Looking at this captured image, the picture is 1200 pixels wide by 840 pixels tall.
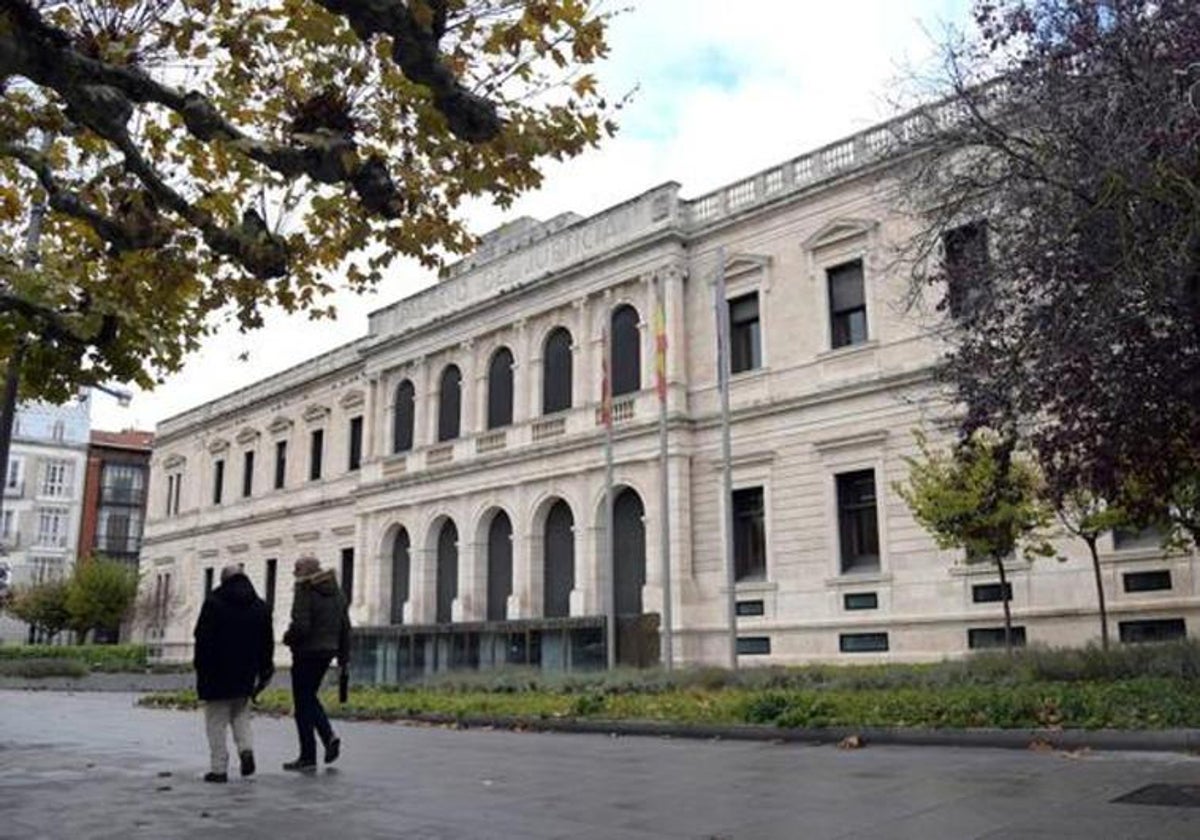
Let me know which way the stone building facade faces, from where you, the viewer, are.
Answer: facing the viewer and to the left of the viewer

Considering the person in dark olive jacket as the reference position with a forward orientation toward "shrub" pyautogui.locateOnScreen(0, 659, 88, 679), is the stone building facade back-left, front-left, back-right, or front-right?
front-right

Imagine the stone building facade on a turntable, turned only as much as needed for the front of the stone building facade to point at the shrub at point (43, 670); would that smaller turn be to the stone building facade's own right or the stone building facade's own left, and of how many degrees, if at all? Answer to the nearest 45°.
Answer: approximately 45° to the stone building facade's own right

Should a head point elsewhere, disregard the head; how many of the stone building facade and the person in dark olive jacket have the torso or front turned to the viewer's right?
0

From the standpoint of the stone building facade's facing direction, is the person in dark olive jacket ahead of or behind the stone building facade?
ahead

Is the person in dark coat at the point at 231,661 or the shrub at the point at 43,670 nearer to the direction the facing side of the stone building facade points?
the person in dark coat

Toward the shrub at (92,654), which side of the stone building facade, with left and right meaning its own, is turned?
right

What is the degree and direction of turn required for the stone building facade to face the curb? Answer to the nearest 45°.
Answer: approximately 45° to its left

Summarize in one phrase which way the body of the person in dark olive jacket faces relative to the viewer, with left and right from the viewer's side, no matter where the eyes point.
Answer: facing away from the viewer and to the left of the viewer

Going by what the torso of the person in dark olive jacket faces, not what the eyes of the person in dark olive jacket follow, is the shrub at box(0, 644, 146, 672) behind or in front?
in front

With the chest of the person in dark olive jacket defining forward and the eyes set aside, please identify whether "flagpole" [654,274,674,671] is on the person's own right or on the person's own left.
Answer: on the person's own right

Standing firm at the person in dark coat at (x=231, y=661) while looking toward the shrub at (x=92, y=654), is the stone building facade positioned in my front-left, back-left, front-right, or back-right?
front-right

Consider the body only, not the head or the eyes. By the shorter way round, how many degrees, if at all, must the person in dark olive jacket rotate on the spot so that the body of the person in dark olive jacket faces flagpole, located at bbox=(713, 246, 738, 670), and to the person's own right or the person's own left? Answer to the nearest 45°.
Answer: approximately 90° to the person's own right

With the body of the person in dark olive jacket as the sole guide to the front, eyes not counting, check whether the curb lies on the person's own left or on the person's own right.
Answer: on the person's own right
